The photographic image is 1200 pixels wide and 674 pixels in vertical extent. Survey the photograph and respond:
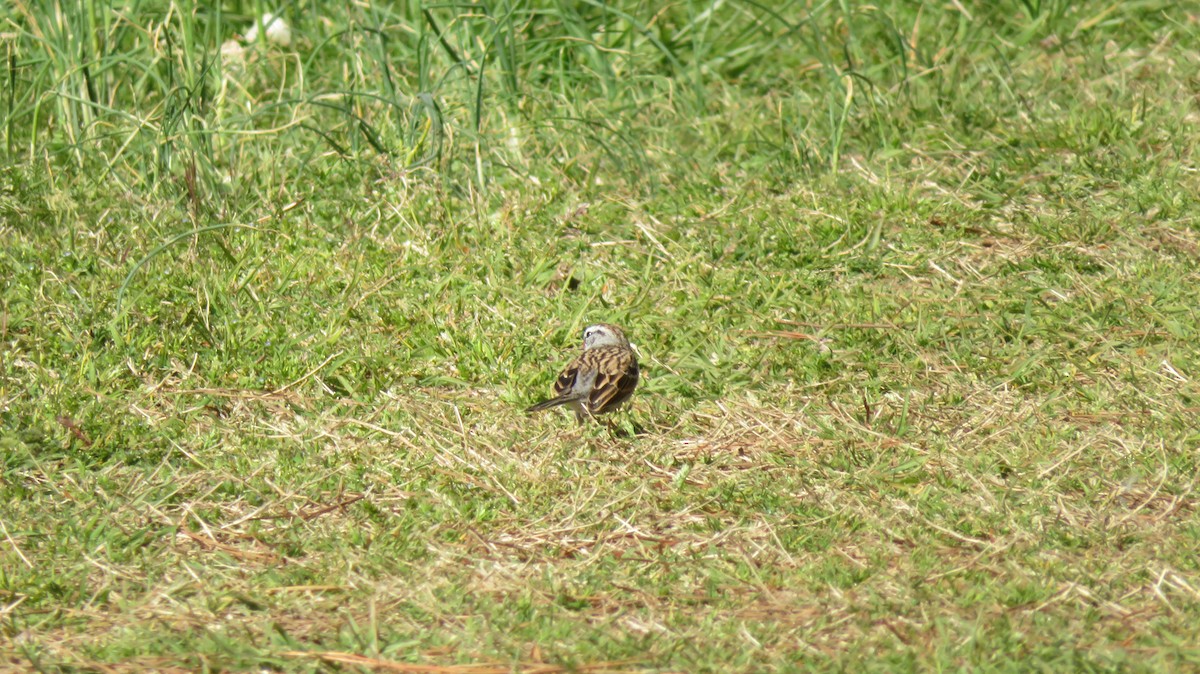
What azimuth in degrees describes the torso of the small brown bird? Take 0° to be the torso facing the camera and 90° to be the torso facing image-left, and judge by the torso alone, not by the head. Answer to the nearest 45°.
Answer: approximately 225°
